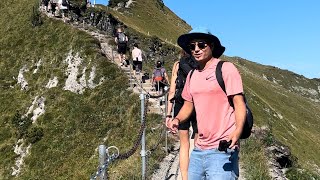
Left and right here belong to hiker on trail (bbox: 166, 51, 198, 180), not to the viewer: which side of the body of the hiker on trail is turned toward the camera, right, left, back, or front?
back

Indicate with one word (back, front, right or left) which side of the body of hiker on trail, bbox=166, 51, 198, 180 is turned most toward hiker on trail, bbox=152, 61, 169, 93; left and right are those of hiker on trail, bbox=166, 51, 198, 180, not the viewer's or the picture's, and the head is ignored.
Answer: front

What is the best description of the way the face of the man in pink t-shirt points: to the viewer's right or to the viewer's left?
to the viewer's left

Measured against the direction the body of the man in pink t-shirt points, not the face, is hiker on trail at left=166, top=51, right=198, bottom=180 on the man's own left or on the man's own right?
on the man's own right

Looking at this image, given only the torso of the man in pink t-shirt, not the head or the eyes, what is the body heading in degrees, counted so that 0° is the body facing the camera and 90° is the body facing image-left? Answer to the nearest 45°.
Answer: approximately 45°

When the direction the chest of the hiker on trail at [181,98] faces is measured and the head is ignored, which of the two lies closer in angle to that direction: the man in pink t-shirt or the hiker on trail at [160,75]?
the hiker on trail

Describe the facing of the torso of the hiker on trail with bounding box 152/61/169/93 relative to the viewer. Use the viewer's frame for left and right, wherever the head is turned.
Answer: facing away from the viewer
